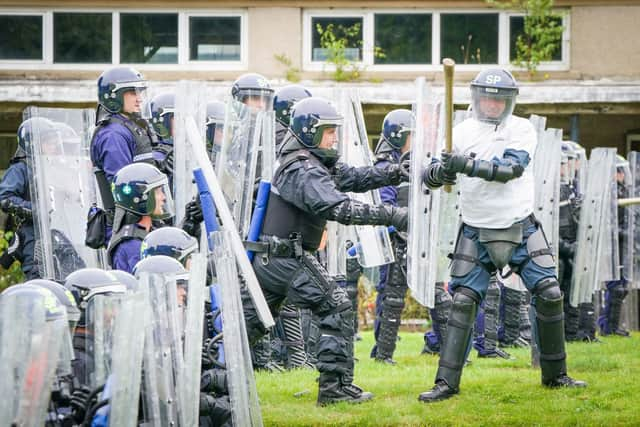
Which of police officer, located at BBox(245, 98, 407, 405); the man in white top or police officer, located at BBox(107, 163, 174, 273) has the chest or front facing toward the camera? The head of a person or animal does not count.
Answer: the man in white top

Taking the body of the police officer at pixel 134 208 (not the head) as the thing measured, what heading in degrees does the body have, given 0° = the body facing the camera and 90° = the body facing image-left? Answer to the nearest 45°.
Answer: approximately 270°

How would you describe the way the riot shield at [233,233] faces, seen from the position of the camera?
facing to the right of the viewer

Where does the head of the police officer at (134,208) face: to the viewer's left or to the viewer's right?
to the viewer's right

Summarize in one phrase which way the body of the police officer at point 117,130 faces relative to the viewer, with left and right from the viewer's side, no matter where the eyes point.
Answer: facing to the right of the viewer

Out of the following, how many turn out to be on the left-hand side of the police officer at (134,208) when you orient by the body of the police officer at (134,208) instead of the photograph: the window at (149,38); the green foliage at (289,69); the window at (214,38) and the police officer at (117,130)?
4

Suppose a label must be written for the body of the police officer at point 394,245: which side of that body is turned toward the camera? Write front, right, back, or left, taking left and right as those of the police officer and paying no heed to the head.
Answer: right

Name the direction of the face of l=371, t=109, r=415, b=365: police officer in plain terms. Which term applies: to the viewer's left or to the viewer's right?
to the viewer's right

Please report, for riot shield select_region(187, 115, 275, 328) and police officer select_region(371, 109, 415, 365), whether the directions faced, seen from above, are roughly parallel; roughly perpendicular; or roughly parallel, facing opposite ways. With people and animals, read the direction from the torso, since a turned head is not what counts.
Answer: roughly parallel

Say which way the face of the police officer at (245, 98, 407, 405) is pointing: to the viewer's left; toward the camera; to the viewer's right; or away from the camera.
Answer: to the viewer's right

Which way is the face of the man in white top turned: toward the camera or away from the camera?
toward the camera

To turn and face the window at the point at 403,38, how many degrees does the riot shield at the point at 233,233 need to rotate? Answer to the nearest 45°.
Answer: approximately 90° to its left

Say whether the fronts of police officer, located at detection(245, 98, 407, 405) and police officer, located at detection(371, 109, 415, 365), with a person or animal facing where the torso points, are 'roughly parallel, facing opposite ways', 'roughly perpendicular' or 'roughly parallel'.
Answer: roughly parallel

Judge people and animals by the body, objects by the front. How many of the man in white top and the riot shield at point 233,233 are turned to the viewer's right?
1

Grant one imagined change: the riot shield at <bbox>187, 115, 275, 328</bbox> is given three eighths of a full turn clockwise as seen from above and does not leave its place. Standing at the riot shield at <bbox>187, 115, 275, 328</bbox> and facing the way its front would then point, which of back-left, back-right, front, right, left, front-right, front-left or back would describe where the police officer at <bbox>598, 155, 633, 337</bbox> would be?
back

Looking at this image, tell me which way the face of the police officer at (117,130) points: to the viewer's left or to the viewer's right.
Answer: to the viewer's right

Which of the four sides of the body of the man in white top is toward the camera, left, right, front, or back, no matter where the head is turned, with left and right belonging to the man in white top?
front

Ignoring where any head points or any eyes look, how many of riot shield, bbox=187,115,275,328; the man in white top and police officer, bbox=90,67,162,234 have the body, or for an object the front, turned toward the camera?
1

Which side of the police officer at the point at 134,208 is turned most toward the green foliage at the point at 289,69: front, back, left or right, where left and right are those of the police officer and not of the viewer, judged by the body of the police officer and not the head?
left

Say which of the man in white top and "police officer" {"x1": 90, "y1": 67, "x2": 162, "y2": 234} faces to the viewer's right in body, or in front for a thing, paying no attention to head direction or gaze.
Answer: the police officer
